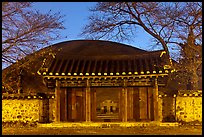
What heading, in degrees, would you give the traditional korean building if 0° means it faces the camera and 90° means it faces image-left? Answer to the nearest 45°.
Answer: approximately 0°

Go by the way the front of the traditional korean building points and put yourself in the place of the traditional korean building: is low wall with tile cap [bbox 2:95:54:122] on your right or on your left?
on your right

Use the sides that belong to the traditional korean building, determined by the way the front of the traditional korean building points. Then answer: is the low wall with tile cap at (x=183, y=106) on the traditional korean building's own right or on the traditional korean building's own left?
on the traditional korean building's own left
